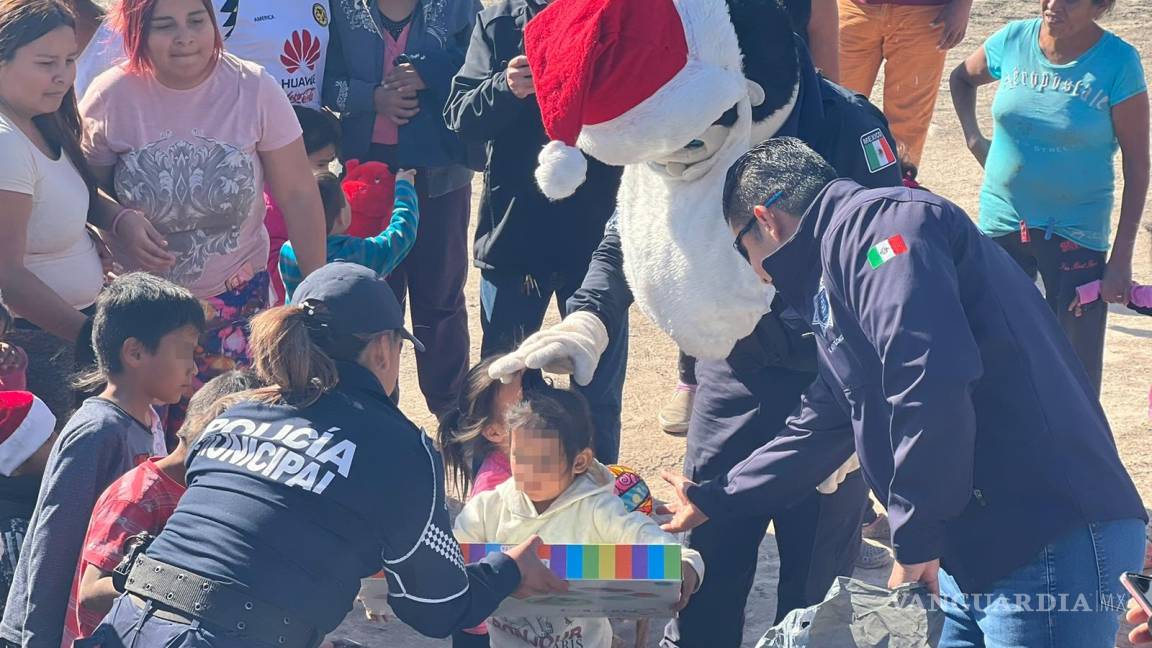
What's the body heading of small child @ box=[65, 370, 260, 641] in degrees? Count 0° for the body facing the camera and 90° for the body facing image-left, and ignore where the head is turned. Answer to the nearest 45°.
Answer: approximately 270°

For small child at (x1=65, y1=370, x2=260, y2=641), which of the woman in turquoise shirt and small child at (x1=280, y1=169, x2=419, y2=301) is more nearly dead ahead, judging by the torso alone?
the woman in turquoise shirt

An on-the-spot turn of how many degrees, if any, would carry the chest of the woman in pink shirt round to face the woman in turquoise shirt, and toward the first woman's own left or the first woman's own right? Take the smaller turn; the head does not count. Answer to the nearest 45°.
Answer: approximately 90° to the first woman's own left

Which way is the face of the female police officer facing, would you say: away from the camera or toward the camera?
away from the camera

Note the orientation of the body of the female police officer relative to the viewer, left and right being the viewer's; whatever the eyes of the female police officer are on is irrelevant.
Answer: facing away from the viewer and to the right of the viewer

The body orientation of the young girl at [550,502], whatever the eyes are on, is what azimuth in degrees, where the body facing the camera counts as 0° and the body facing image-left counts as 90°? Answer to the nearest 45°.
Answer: approximately 45°

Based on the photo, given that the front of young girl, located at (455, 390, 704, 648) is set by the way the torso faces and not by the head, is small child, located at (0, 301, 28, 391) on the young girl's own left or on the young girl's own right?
on the young girl's own right

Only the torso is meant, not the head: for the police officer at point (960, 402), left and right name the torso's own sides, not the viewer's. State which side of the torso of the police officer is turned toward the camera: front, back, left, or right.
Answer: left

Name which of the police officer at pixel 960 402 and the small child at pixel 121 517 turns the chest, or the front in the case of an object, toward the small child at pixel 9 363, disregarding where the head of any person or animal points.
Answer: the police officer
